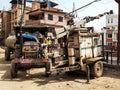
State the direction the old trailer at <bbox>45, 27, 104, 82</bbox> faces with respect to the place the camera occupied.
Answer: facing the viewer and to the left of the viewer

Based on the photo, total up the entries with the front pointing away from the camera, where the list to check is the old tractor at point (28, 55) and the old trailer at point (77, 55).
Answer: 0

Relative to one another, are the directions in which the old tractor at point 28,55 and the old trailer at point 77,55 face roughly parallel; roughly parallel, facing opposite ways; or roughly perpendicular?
roughly perpendicular

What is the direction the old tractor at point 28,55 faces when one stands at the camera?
facing the viewer and to the right of the viewer

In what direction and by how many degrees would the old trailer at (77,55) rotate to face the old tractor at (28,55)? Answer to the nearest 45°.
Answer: approximately 45° to its right
